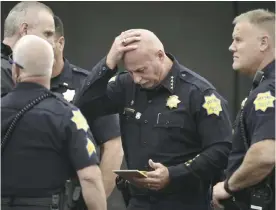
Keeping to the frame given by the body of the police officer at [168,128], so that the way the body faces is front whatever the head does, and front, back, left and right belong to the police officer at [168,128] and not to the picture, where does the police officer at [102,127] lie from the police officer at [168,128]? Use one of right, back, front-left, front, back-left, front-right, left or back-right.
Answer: right

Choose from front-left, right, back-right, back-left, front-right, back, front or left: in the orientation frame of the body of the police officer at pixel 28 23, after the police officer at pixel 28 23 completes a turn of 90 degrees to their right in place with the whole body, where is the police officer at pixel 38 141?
front

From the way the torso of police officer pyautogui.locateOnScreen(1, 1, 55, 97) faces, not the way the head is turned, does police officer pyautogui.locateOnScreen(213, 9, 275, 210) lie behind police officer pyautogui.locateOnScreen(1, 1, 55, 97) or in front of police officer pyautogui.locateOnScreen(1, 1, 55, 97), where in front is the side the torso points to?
in front

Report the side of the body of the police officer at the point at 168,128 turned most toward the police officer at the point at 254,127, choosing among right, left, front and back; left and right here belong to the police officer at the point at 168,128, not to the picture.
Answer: left

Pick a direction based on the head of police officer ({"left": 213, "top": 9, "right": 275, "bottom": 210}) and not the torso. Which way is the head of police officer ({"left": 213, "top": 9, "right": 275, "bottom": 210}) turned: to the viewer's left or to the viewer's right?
to the viewer's left

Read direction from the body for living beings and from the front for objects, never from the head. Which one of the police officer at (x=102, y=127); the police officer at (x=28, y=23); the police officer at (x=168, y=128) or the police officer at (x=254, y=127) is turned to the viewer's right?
the police officer at (x=28, y=23)

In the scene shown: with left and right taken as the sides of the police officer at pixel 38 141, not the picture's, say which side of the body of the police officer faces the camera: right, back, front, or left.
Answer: back

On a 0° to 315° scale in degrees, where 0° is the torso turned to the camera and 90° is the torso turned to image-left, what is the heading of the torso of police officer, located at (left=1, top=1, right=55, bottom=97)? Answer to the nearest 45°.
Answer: approximately 270°

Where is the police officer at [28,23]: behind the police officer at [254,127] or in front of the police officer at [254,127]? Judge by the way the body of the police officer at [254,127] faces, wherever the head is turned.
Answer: in front

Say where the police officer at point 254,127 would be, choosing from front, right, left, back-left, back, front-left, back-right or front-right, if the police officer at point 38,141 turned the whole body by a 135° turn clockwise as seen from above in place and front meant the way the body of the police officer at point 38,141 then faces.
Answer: front-left

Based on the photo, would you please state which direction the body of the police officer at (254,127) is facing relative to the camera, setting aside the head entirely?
to the viewer's left

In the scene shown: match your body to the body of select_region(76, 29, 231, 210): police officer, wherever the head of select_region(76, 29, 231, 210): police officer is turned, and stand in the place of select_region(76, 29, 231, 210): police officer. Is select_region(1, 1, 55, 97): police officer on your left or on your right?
on your right
